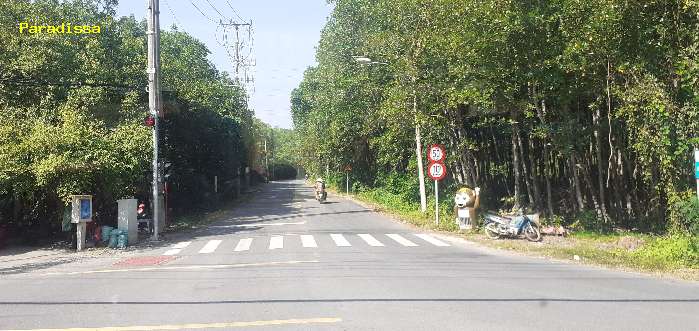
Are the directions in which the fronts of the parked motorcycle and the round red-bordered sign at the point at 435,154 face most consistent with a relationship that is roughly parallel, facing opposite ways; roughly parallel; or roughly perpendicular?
roughly perpendicular

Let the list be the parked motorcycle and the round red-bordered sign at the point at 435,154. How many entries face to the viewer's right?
1

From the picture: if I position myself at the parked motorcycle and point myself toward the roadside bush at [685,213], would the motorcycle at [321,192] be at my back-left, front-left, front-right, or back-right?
back-left

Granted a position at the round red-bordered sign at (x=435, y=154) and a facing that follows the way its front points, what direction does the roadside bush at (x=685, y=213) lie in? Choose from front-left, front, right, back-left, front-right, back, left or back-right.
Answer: front-left

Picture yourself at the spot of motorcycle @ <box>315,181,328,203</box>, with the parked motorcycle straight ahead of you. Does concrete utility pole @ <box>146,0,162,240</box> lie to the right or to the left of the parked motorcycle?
right

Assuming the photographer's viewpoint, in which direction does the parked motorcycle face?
facing to the right of the viewer

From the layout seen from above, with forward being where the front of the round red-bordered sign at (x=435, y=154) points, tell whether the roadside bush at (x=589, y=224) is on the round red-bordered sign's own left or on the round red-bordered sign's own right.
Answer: on the round red-bordered sign's own left
